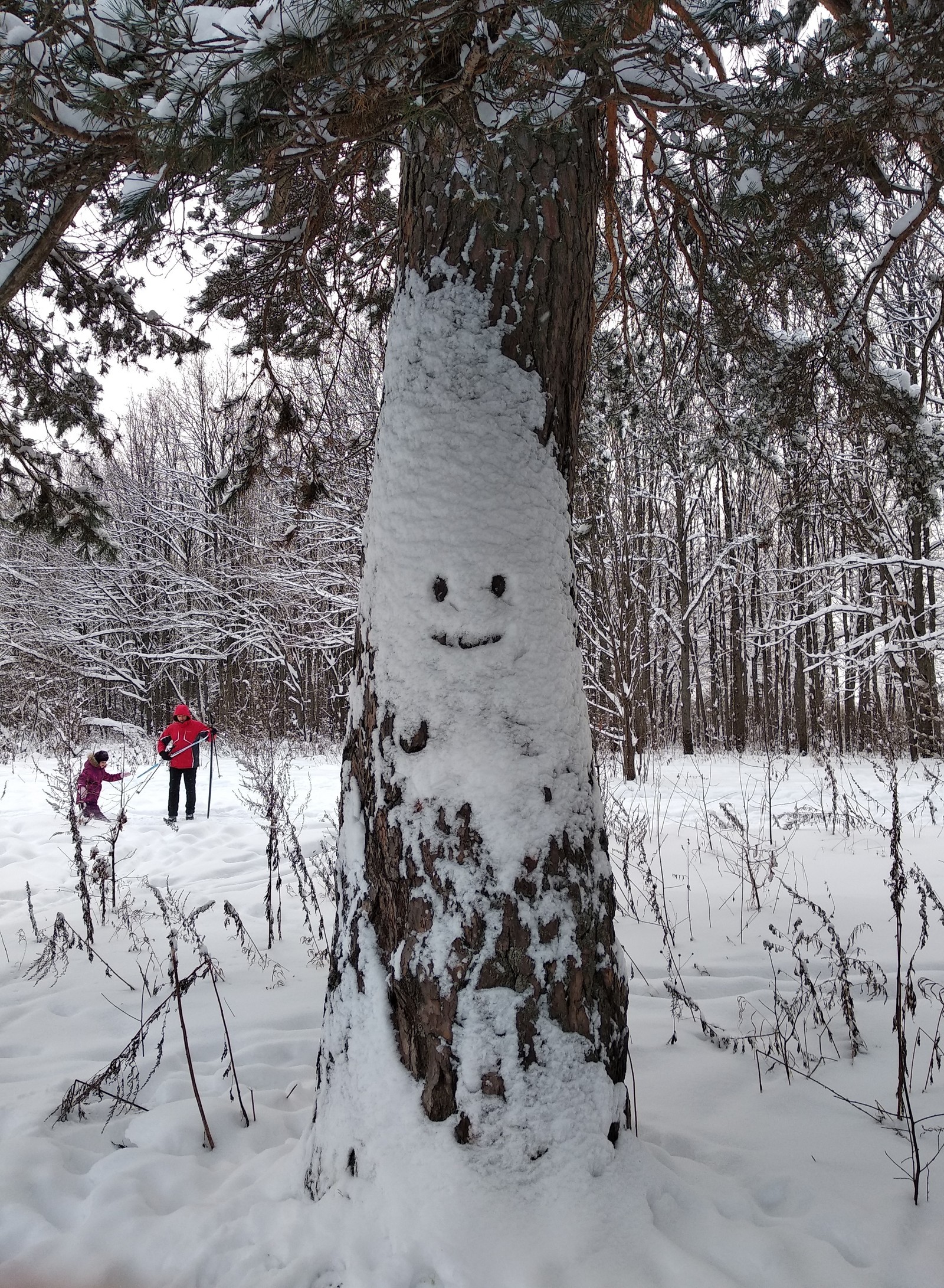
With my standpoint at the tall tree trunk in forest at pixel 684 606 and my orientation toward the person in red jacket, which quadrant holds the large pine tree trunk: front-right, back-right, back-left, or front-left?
front-left

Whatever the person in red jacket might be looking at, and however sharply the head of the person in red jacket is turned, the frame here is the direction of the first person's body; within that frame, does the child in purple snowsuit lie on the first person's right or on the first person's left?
on the first person's right

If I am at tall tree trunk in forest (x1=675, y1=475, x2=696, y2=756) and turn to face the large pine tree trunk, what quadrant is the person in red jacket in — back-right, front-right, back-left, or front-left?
front-right

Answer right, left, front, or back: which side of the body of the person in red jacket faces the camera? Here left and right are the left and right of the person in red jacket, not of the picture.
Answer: front

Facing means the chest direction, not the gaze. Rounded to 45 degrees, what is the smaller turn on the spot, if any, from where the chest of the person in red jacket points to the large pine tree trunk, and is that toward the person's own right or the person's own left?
0° — they already face it

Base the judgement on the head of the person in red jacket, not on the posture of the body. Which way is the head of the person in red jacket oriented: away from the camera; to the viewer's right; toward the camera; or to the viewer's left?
toward the camera

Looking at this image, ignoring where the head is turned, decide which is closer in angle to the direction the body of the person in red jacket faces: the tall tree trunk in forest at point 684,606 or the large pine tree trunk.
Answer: the large pine tree trunk

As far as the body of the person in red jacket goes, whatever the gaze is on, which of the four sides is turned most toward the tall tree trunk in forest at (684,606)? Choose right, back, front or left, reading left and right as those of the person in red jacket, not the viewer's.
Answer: left
